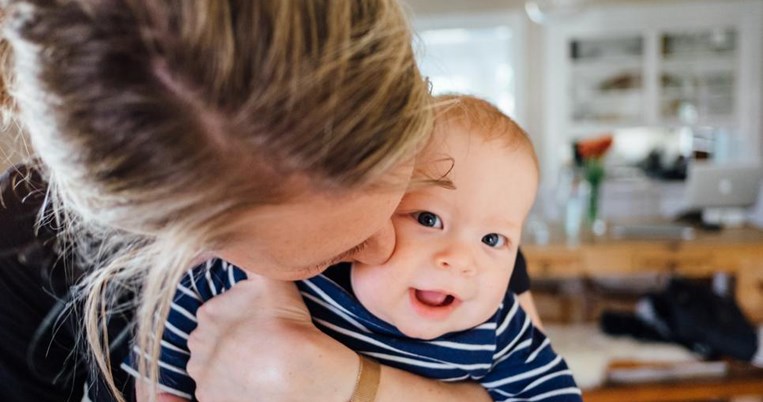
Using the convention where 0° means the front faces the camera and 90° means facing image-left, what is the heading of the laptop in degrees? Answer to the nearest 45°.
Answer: approximately 180°

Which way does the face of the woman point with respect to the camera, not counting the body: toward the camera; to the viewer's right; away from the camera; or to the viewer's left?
to the viewer's right

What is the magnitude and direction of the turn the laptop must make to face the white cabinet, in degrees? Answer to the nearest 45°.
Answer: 0° — it already faces it

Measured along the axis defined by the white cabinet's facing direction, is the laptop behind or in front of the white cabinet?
in front

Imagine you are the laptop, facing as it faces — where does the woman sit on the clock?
The woman is roughly at 6 o'clock from the laptop.

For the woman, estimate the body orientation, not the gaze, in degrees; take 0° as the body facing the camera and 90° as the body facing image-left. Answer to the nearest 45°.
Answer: approximately 315°

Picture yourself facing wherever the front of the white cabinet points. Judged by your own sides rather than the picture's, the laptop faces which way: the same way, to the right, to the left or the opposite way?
the opposite way
